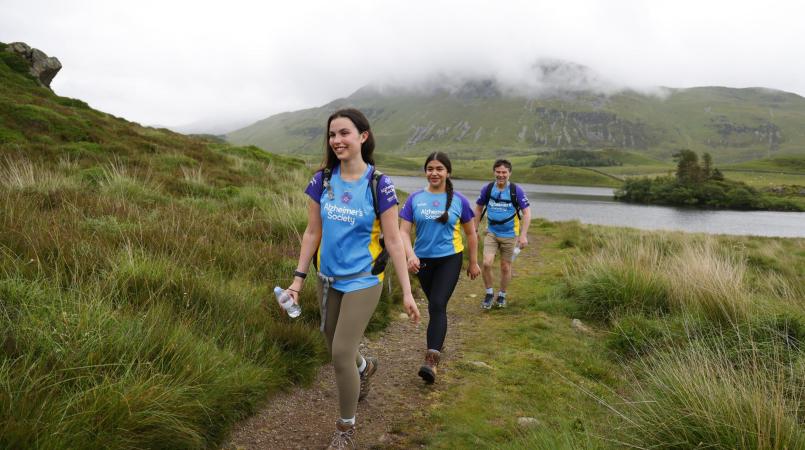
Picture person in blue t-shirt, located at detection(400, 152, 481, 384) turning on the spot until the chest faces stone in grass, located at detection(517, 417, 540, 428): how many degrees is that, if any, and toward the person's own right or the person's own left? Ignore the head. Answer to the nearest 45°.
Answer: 0° — they already face it

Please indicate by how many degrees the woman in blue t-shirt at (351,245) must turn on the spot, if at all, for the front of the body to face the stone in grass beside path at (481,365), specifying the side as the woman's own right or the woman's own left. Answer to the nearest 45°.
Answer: approximately 180°

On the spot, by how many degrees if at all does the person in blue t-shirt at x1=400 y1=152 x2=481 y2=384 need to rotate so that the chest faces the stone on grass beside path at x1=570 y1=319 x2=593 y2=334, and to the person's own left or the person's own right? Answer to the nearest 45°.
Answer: approximately 135° to the person's own left

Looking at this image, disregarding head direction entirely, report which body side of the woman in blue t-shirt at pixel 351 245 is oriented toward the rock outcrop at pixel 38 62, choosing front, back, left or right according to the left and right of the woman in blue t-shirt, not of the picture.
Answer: right

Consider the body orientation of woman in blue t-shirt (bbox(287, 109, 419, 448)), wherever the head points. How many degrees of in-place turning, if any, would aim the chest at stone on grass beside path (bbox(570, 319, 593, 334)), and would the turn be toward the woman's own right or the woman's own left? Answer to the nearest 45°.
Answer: approximately 180°

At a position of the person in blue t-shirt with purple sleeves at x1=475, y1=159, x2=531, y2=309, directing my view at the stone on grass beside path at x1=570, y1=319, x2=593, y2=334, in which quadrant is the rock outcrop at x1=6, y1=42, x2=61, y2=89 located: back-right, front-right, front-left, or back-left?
back-right

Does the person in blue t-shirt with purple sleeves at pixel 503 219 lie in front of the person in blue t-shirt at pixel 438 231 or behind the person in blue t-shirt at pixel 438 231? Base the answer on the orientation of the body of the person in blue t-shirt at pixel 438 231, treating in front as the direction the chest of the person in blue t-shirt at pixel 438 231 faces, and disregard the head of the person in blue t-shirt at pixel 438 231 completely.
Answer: behind

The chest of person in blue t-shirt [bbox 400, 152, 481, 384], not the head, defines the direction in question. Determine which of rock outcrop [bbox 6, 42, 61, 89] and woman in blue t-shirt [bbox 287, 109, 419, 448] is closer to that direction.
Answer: the woman in blue t-shirt
